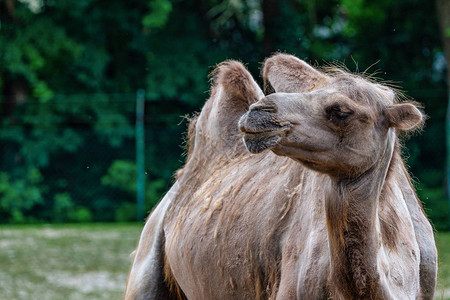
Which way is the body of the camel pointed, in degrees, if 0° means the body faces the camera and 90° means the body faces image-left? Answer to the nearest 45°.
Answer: approximately 315°

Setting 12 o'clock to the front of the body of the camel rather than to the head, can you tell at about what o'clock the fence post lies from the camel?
The fence post is roughly at 7 o'clock from the camel.
